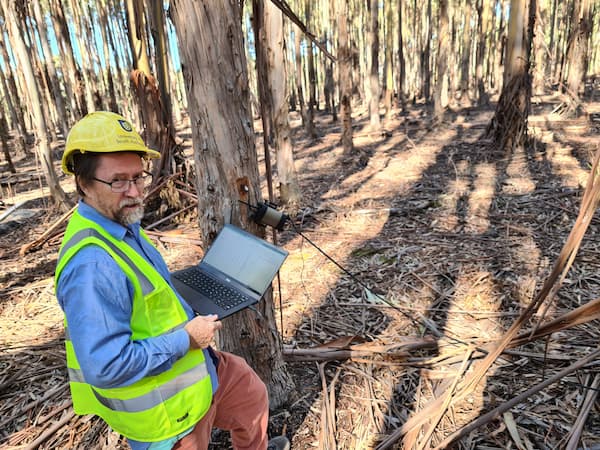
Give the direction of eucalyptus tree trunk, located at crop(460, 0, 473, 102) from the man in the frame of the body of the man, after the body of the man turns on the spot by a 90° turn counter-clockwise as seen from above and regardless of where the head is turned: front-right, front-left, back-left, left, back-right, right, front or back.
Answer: front-right

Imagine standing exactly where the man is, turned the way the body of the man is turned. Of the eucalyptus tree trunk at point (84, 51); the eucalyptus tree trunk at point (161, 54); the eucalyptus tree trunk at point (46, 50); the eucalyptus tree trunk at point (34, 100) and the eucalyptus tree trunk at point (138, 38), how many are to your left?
5

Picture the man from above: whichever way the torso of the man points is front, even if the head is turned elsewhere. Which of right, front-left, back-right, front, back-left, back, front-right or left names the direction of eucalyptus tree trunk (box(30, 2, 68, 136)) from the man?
left

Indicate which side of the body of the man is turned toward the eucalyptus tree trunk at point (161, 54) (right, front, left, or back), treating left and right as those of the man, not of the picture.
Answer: left

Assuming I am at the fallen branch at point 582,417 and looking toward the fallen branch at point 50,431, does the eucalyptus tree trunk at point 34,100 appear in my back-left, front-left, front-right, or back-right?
front-right

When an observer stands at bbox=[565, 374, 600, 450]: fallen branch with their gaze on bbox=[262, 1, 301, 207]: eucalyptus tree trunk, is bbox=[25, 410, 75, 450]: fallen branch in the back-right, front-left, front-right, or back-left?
front-left

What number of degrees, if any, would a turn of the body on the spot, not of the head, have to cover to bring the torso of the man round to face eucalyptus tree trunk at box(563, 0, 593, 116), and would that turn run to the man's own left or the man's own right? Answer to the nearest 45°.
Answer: approximately 45° to the man's own left

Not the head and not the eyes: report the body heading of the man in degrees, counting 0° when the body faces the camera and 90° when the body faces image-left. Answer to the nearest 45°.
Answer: approximately 270°

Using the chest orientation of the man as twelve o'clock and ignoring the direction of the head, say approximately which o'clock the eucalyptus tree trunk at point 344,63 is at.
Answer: The eucalyptus tree trunk is roughly at 10 o'clock from the man.

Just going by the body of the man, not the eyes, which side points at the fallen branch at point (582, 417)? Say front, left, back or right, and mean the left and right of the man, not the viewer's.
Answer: front

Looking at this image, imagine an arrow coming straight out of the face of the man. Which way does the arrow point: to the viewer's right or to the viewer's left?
to the viewer's right

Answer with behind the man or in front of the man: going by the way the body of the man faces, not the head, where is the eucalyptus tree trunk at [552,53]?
in front
